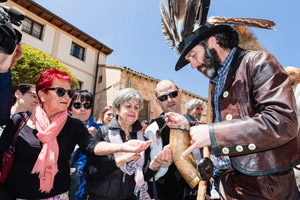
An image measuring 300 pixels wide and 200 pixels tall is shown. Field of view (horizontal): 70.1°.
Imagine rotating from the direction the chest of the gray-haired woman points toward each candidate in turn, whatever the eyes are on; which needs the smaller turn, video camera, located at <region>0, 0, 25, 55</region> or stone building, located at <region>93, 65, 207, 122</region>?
the video camera

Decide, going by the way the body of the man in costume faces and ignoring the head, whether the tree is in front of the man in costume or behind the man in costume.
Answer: in front

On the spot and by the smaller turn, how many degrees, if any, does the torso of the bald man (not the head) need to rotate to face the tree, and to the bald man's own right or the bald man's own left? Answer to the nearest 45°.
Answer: approximately 135° to the bald man's own right

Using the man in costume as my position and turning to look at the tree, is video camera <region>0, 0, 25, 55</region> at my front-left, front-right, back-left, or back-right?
front-left

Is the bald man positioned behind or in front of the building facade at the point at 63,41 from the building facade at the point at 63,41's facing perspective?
in front

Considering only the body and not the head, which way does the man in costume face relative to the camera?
to the viewer's left

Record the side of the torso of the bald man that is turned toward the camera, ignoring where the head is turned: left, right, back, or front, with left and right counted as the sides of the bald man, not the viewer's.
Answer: front

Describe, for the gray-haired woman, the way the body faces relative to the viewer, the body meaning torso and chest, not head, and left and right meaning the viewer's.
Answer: facing the viewer and to the right of the viewer

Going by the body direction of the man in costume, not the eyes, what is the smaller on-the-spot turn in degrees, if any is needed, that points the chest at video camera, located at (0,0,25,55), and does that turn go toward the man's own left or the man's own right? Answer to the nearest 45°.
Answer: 0° — they already face it

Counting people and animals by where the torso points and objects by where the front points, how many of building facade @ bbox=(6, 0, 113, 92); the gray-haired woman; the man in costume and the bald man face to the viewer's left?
1

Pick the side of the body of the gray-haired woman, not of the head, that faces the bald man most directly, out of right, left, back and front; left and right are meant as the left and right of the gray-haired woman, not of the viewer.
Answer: left

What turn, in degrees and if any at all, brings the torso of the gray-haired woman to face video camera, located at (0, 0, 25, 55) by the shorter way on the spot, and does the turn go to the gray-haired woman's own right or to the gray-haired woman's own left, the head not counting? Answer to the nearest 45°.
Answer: approximately 90° to the gray-haired woman's own right

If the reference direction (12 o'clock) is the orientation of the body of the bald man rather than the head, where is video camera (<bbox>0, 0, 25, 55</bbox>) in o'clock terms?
The video camera is roughly at 1 o'clock from the bald man.

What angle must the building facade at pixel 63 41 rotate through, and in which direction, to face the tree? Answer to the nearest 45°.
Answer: approximately 45° to its right

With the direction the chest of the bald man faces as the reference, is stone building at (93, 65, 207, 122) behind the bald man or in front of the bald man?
behind

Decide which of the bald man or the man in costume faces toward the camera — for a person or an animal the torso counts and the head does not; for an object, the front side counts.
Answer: the bald man

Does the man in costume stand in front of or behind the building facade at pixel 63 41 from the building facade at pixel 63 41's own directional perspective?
in front

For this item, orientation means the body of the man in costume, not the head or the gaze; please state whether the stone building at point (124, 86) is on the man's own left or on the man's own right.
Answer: on the man's own right

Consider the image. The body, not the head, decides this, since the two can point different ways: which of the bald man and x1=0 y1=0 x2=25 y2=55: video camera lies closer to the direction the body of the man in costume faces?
the video camera
